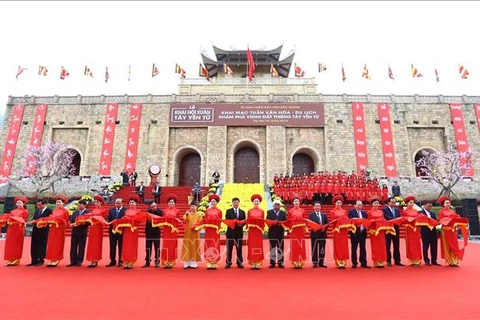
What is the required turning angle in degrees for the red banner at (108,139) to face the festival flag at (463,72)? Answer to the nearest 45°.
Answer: approximately 45° to its left
